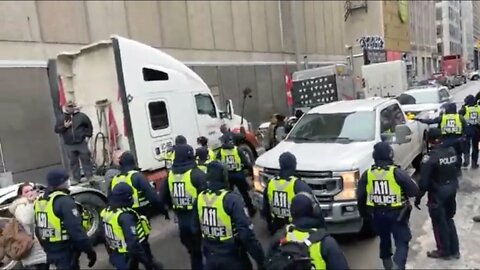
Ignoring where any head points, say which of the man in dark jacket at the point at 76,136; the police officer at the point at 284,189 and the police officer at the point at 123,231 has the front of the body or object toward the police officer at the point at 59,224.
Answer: the man in dark jacket

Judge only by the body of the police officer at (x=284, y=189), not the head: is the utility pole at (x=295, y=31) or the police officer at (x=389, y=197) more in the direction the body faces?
the utility pole

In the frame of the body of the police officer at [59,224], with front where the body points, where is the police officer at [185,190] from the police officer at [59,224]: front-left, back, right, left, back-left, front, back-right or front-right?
front-right

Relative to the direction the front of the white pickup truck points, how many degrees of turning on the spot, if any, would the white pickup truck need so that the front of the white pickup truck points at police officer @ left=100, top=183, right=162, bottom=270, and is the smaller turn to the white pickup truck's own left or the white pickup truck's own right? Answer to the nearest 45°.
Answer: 0° — it already faces them

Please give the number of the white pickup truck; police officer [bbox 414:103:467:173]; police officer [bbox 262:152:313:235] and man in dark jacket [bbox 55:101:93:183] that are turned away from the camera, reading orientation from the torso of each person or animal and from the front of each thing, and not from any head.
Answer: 2

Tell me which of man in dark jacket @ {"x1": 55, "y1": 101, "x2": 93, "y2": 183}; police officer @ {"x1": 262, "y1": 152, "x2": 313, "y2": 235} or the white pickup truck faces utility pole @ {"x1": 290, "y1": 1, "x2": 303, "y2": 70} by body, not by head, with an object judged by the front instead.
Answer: the police officer

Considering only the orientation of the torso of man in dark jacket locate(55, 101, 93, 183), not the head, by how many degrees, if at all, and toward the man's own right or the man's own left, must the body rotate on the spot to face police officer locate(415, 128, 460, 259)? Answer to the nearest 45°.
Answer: approximately 45° to the man's own left

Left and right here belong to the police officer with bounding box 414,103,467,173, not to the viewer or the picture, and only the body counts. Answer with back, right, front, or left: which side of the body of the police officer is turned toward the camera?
back

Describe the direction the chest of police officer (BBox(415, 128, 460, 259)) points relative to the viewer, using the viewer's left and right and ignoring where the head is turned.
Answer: facing away from the viewer and to the left of the viewer

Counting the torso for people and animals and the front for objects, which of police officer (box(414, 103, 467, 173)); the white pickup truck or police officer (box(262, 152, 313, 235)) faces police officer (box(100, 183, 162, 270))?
the white pickup truck

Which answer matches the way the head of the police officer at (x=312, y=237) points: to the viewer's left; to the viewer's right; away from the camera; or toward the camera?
away from the camera

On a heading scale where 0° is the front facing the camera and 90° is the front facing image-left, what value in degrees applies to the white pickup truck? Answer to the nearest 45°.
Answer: approximately 45°

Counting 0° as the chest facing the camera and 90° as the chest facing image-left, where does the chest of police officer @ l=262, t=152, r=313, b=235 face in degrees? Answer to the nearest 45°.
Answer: approximately 180°

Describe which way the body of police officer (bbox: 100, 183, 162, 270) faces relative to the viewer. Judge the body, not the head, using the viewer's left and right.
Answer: facing away from the viewer and to the right of the viewer

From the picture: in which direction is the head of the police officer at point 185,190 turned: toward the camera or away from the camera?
away from the camera
